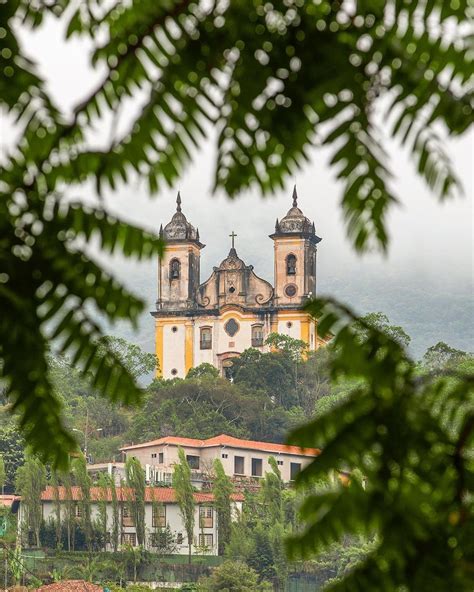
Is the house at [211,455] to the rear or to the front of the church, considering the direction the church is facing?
to the front

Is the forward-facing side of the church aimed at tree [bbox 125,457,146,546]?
yes

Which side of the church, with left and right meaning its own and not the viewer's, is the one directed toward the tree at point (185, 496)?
front

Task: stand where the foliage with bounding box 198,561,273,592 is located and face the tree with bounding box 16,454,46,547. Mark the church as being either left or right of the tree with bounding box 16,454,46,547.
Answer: right

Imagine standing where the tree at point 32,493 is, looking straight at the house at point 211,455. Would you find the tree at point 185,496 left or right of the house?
right

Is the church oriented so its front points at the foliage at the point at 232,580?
yes

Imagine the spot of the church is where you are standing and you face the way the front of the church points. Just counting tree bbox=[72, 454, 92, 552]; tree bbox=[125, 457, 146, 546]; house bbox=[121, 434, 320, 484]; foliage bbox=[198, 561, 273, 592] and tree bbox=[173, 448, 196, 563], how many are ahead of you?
5

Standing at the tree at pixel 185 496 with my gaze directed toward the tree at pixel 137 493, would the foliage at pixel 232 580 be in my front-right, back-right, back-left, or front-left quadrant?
back-left

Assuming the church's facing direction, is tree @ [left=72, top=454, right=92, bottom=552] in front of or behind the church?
in front

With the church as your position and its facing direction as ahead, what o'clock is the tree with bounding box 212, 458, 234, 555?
The tree is roughly at 12 o'clock from the church.

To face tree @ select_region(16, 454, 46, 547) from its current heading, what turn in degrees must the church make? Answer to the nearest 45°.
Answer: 0° — it already faces it

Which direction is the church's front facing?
toward the camera
